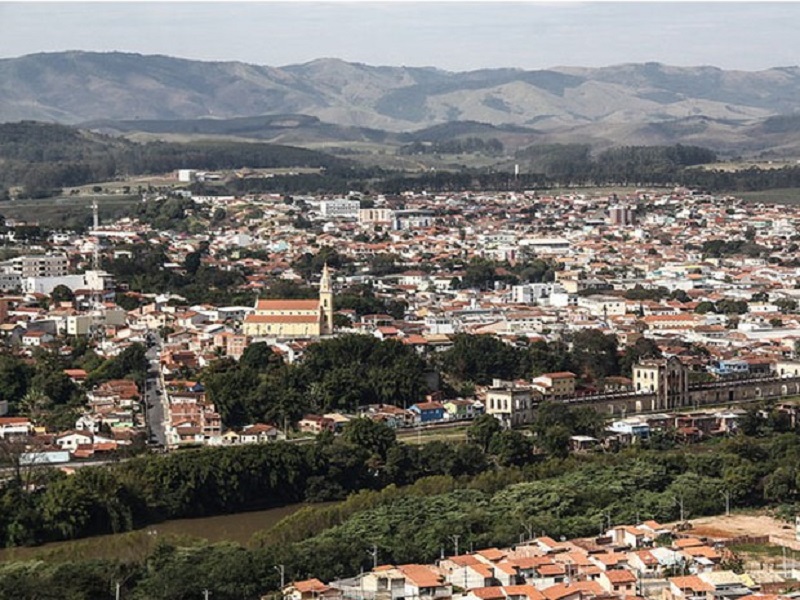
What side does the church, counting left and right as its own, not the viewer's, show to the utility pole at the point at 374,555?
right

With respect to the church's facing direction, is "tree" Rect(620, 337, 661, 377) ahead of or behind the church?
ahead

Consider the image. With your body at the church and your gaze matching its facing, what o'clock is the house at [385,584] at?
The house is roughly at 3 o'clock from the church.

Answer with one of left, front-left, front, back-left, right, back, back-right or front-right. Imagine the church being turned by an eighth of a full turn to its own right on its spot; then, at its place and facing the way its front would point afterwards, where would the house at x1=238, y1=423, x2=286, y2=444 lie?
front-right

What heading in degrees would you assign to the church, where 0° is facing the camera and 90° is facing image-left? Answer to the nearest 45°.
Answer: approximately 270°

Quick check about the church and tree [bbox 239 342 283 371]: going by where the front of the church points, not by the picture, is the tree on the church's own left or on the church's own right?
on the church's own right

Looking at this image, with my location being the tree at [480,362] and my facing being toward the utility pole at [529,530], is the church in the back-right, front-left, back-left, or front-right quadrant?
back-right

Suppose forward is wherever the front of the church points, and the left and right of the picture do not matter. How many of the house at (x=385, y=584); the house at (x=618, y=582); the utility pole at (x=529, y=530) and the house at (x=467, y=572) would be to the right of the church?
4

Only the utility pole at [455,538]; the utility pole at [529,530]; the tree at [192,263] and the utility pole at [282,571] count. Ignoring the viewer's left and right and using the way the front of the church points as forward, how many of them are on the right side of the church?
3

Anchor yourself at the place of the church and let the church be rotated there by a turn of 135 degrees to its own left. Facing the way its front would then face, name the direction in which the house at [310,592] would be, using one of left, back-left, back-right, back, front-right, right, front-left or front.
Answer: back-left

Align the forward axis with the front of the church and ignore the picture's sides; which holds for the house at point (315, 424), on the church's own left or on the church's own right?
on the church's own right

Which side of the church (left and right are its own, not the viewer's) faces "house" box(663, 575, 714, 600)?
right

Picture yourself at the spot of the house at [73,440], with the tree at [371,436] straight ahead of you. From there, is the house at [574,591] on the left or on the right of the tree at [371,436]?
right

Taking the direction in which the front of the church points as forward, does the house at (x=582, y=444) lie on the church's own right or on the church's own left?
on the church's own right

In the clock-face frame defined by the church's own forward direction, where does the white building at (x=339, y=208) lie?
The white building is roughly at 9 o'clock from the church.
